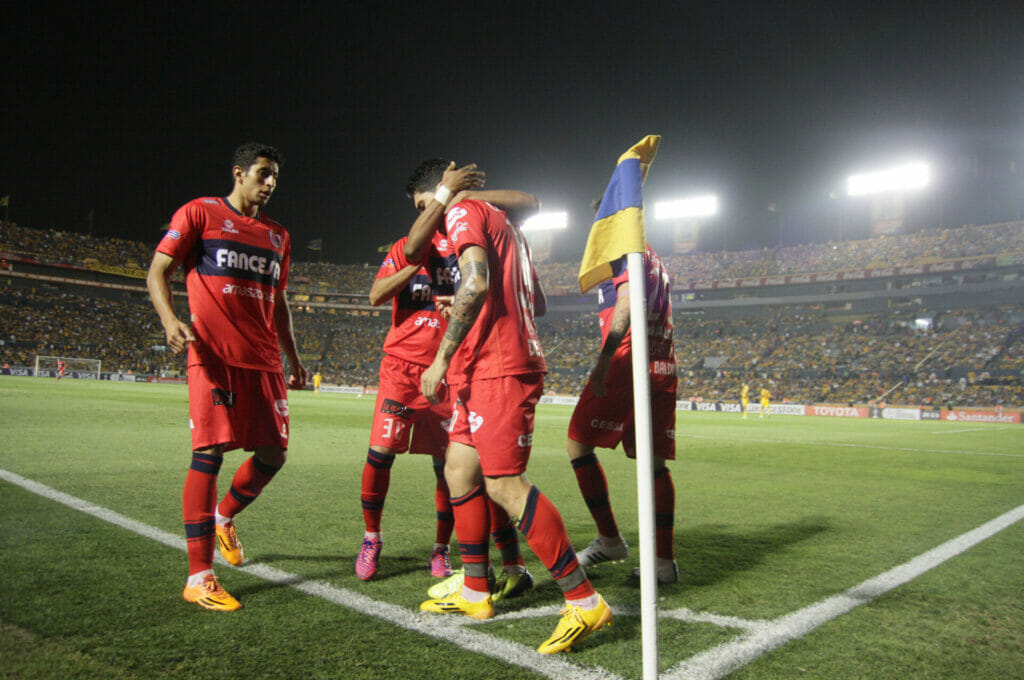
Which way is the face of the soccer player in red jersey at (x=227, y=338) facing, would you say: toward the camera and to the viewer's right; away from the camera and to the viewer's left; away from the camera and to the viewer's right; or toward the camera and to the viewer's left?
toward the camera and to the viewer's right

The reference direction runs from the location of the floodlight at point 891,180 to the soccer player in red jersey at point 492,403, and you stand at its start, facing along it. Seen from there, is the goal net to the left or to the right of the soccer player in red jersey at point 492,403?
right

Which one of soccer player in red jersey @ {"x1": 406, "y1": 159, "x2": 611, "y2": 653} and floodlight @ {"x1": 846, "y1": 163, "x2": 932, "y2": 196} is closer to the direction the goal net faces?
the soccer player in red jersey

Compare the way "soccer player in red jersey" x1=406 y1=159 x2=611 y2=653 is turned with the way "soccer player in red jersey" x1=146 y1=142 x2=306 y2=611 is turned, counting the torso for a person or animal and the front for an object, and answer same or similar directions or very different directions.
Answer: very different directions

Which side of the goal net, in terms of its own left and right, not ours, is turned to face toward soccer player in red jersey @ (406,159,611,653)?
front

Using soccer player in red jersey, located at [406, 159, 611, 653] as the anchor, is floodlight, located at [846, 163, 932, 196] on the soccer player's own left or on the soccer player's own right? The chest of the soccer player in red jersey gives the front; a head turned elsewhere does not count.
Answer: on the soccer player's own right

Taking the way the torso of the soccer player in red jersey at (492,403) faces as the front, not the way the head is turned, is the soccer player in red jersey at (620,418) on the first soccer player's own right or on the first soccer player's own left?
on the first soccer player's own right

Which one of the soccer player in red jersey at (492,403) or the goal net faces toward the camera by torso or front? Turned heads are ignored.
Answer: the goal net

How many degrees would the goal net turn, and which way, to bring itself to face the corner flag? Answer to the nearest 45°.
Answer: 0° — it already faces it

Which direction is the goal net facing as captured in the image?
toward the camera

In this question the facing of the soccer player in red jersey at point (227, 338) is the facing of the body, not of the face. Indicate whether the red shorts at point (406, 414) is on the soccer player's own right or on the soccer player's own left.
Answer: on the soccer player's own left

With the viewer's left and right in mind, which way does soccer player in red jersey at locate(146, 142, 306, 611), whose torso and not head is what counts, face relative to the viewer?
facing the viewer and to the right of the viewer
